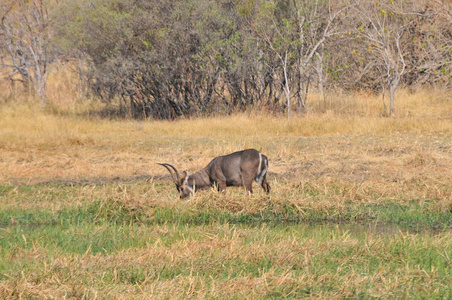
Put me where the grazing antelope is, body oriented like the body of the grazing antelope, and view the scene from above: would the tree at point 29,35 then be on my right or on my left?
on my right

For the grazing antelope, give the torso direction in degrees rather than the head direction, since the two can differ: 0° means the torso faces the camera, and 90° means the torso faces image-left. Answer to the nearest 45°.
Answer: approximately 90°

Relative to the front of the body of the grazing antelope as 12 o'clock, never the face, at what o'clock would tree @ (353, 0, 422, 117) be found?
The tree is roughly at 4 o'clock from the grazing antelope.
